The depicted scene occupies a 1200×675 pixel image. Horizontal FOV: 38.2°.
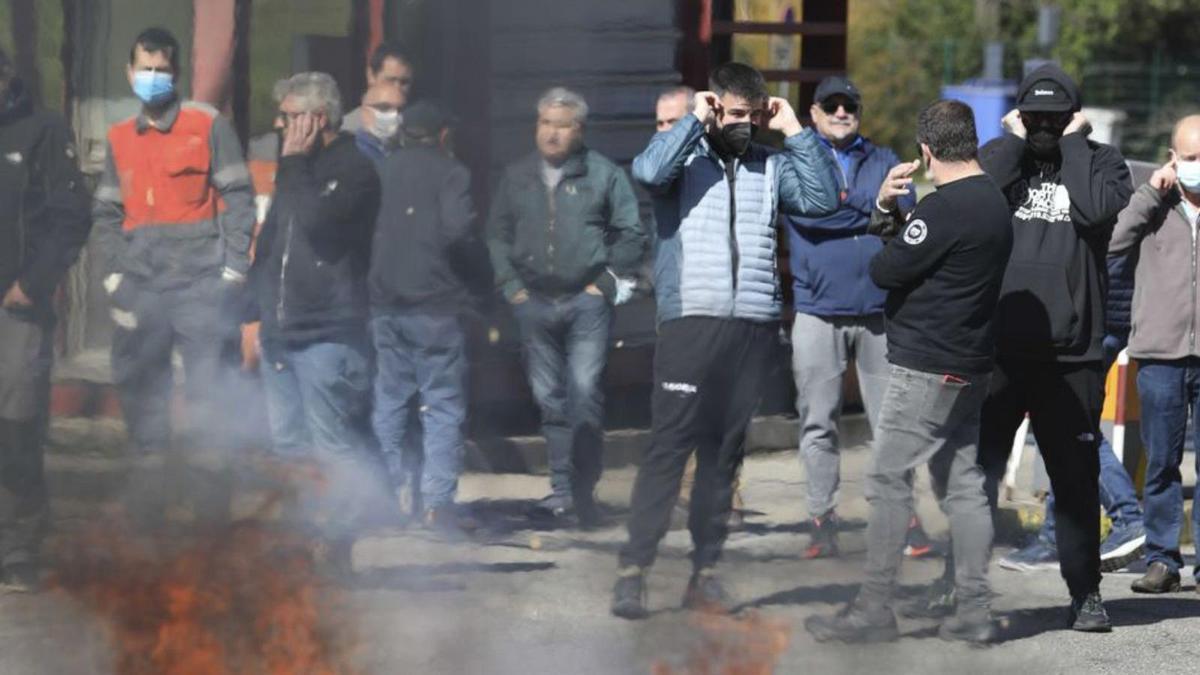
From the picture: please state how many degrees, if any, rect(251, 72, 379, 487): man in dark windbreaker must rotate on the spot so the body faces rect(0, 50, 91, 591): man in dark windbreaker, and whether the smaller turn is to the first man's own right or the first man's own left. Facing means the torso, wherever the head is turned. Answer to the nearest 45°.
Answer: approximately 45° to the first man's own right

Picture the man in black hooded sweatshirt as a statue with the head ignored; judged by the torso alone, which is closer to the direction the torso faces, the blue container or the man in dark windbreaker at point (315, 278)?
the man in dark windbreaker

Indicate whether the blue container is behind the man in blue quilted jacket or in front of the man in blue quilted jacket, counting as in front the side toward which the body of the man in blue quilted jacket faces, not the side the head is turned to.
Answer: behind

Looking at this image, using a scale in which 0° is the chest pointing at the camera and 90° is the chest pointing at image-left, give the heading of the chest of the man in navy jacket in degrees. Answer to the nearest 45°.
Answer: approximately 0°

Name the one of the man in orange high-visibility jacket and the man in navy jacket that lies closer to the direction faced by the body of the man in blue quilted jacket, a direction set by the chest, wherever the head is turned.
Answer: the man in orange high-visibility jacket

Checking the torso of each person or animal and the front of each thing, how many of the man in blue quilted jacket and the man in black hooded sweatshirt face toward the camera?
2
